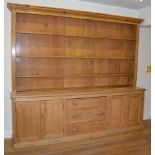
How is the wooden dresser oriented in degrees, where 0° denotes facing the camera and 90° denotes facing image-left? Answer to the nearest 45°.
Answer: approximately 315°
